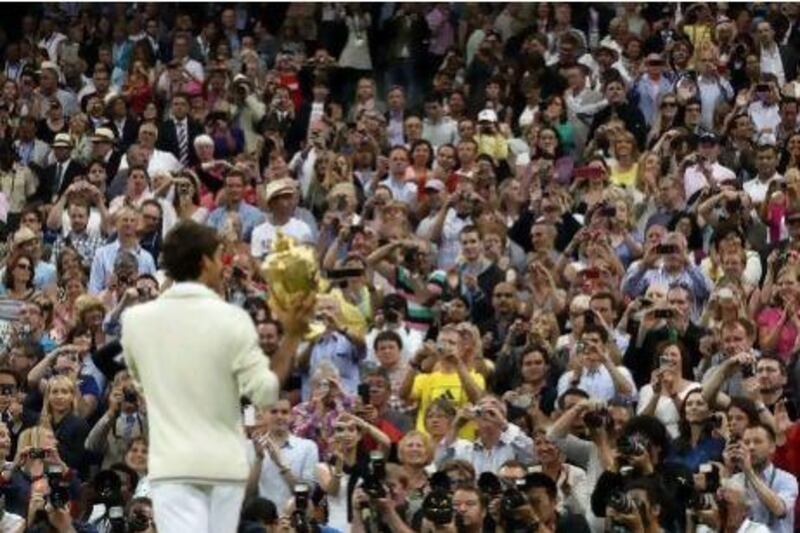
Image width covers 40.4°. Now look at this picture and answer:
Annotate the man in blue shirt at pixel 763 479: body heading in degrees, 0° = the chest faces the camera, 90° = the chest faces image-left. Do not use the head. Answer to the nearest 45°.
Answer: approximately 45°

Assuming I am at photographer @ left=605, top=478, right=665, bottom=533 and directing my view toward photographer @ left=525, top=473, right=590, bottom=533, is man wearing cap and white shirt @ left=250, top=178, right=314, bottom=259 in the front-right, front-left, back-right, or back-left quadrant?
front-right

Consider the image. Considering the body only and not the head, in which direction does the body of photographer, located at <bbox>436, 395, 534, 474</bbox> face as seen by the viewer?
toward the camera

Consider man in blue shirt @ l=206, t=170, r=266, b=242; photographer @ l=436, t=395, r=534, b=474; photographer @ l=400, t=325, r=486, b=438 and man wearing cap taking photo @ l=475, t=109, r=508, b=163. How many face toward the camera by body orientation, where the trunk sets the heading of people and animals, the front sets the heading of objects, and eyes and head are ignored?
4

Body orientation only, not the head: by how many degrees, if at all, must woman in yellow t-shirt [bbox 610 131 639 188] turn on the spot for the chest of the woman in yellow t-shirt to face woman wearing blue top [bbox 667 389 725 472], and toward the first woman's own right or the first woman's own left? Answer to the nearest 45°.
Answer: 0° — they already face them

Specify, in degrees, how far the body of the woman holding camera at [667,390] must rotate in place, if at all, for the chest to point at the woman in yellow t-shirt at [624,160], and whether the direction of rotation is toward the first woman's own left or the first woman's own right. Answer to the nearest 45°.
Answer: approximately 135° to the first woman's own right

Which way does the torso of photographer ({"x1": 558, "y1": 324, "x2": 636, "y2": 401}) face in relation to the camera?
toward the camera

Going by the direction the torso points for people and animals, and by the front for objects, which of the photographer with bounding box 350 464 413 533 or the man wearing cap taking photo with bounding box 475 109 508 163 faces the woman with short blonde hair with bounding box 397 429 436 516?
the man wearing cap taking photo

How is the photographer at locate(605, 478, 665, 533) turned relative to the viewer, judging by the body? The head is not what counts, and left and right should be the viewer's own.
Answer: facing the viewer and to the left of the viewer

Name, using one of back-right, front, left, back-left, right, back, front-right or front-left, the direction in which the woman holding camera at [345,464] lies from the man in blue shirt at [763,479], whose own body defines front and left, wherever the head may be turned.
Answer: front-right

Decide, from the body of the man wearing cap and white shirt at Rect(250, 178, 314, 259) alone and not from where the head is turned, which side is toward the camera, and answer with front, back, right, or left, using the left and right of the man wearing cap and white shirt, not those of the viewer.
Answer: front

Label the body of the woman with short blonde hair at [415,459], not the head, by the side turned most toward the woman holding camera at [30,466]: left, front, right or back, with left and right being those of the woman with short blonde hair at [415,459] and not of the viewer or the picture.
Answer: right
